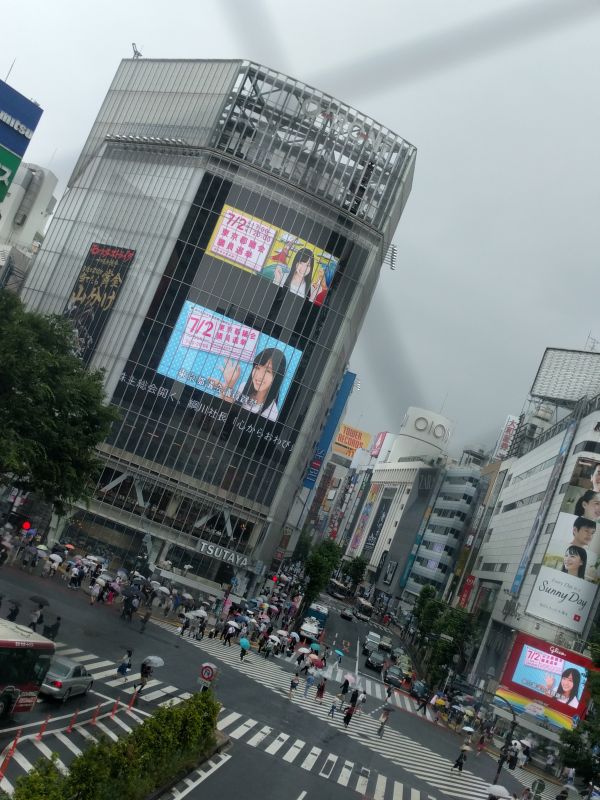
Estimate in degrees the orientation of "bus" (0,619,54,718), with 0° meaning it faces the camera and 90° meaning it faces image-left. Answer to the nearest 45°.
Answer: approximately 315°

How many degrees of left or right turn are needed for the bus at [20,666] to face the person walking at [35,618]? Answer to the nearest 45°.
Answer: approximately 135° to its left

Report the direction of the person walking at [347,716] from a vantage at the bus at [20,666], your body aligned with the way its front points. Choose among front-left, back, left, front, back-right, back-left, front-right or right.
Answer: left

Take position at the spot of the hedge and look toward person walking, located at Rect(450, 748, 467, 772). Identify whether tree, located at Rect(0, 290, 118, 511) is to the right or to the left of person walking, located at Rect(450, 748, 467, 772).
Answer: left

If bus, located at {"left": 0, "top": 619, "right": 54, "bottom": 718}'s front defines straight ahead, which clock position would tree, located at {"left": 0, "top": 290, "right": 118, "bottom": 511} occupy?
The tree is roughly at 7 o'clock from the bus.
